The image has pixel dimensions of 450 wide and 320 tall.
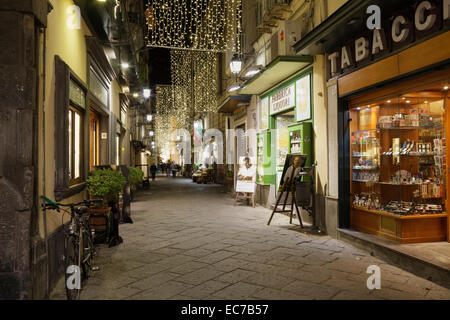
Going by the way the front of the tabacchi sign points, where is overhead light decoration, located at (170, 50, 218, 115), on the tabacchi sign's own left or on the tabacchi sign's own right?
on the tabacchi sign's own right

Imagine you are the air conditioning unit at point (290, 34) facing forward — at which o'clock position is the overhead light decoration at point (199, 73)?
The overhead light decoration is roughly at 2 o'clock from the air conditioning unit.

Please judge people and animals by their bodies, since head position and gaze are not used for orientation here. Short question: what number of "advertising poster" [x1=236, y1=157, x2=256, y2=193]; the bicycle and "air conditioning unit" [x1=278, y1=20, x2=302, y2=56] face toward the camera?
2

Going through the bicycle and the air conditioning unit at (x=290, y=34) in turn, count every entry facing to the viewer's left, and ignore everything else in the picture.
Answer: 1

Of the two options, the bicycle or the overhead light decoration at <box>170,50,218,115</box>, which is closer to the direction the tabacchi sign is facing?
the bicycle

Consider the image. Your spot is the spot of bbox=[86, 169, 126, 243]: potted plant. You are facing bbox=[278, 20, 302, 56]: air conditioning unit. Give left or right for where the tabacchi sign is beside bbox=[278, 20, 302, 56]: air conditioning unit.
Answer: right

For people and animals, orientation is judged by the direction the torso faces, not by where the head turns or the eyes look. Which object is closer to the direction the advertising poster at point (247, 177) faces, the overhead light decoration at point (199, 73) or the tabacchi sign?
the tabacchi sign

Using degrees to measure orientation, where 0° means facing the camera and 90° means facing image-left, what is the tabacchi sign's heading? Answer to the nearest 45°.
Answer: approximately 45°

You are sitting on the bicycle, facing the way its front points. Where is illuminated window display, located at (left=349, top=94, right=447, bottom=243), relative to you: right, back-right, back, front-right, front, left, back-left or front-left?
left

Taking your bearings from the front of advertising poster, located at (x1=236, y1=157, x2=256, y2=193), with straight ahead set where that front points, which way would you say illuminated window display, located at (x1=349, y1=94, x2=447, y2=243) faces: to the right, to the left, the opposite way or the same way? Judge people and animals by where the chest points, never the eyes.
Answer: to the right

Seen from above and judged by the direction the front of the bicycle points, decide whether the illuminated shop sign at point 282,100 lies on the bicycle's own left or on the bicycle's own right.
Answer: on the bicycle's own left

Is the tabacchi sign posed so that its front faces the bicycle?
yes

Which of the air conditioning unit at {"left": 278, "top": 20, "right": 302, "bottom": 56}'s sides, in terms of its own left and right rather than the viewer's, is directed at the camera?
left

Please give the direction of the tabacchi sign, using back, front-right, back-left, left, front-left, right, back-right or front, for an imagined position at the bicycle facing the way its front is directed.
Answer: left

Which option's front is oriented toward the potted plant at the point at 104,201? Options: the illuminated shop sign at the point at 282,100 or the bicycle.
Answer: the illuminated shop sign
